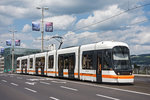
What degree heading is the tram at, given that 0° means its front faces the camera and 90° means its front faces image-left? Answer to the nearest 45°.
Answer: approximately 315°

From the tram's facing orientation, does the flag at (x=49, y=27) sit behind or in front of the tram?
behind
